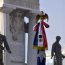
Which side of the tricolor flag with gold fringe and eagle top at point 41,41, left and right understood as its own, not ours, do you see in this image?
front

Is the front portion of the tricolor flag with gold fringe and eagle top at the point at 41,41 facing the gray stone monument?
no
